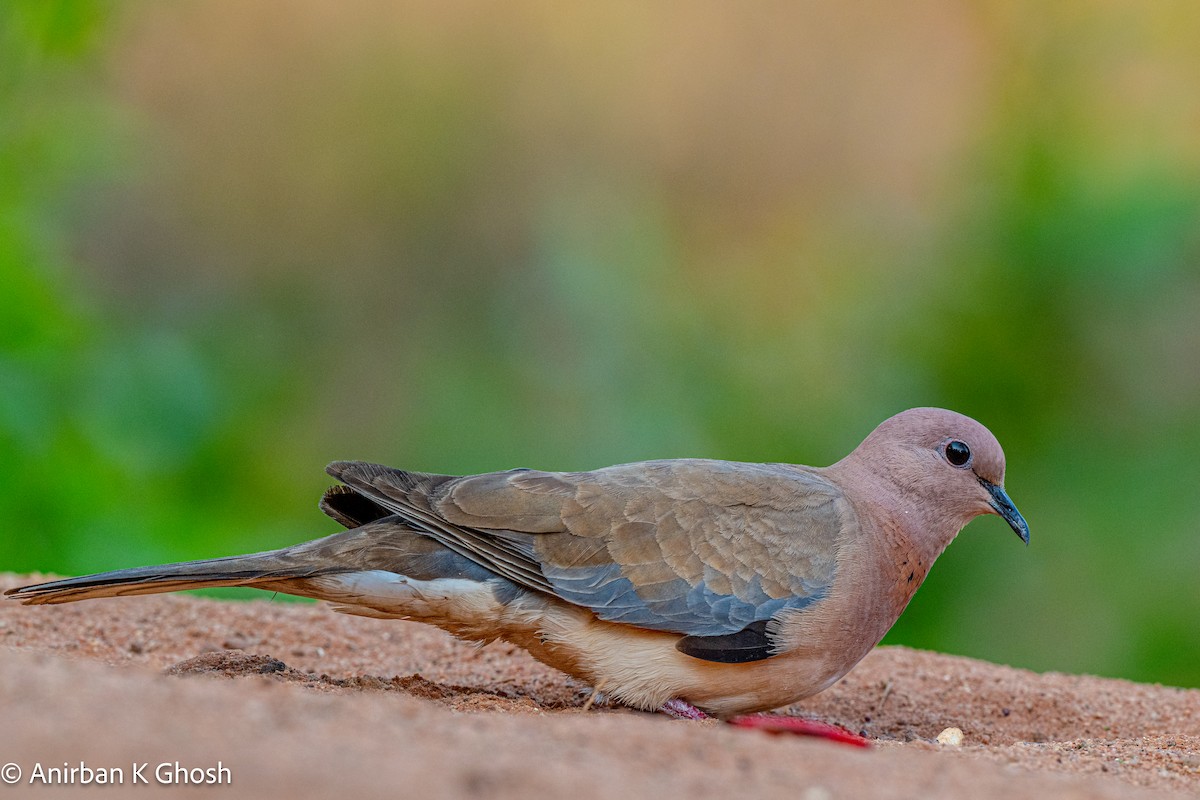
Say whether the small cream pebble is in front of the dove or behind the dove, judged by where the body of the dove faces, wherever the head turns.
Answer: in front

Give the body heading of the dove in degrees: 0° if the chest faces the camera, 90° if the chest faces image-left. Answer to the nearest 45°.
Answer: approximately 270°
